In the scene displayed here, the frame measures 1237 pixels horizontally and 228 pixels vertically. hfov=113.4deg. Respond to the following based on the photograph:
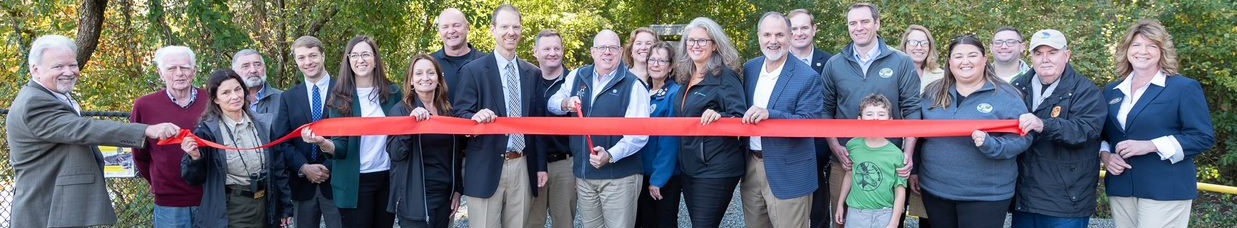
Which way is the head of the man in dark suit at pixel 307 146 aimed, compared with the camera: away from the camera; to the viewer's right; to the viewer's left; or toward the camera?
toward the camera

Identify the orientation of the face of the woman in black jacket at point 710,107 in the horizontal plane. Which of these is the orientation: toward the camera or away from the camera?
toward the camera

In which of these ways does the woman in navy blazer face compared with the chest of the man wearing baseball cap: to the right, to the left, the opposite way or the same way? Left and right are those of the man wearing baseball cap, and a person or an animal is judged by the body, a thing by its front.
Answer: the same way

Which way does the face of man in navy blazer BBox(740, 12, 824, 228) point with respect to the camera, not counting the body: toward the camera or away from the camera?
toward the camera

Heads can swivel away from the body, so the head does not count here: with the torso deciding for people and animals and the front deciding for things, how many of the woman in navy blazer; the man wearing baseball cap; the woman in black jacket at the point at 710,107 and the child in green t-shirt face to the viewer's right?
0

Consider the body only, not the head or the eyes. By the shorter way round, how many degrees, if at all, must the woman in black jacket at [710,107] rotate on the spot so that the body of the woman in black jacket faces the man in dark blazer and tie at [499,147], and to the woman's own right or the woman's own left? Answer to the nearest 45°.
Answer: approximately 45° to the woman's own right

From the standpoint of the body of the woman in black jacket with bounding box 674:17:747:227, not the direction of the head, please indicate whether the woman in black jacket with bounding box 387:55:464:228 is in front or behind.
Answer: in front

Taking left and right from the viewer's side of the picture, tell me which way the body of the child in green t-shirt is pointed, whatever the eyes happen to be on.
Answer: facing the viewer

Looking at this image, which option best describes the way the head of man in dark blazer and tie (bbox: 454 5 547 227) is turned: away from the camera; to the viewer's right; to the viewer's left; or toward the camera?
toward the camera

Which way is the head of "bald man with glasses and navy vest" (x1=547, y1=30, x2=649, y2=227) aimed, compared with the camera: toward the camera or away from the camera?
toward the camera

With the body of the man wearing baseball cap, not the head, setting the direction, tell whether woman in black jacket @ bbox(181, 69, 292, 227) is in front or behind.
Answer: in front

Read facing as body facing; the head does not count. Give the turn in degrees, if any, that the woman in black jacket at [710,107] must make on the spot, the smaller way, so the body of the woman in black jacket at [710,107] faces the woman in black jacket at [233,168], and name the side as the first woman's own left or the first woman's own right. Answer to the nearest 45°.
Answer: approximately 45° to the first woman's own right
